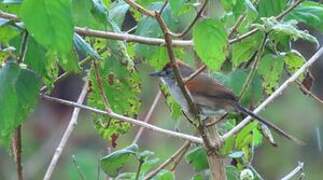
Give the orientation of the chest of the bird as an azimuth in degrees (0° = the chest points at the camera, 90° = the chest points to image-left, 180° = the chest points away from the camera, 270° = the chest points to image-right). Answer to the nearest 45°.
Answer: approximately 90°

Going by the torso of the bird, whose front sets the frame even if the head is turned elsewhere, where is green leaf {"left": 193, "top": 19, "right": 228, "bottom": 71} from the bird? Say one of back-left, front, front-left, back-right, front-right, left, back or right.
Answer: left

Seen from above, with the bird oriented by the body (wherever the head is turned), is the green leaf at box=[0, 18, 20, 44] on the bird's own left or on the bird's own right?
on the bird's own left
